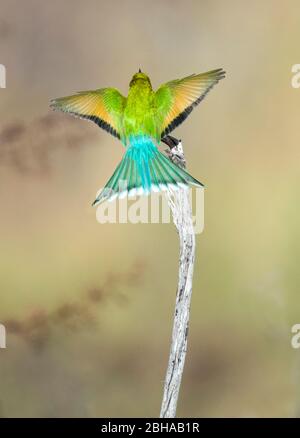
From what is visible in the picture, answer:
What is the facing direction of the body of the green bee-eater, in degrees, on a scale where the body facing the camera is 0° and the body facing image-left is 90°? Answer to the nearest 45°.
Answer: approximately 180°
